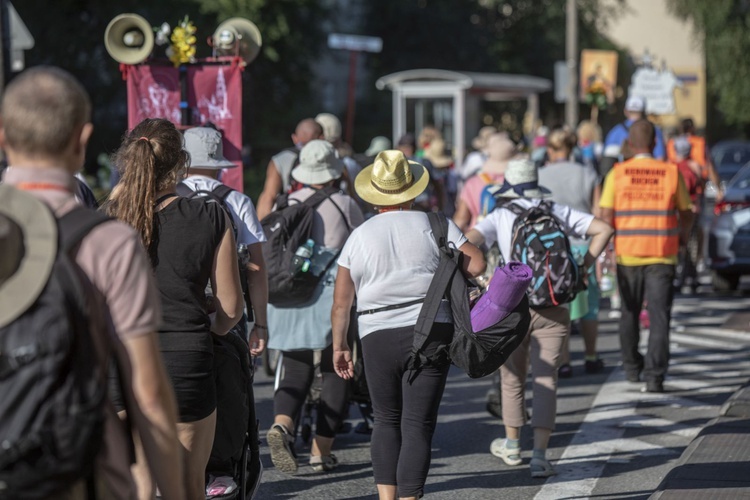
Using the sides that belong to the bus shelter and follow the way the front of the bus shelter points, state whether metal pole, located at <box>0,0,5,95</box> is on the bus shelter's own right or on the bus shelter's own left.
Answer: on the bus shelter's own right

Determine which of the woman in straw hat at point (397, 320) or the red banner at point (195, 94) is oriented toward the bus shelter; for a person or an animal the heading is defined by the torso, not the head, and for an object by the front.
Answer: the woman in straw hat

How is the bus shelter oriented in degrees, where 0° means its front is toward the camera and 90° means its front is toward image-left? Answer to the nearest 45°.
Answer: approximately 315°

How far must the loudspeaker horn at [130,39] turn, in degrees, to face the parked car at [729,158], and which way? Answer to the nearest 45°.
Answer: approximately 135° to its left

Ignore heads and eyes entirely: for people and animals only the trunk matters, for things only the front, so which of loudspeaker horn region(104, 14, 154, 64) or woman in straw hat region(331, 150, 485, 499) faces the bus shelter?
the woman in straw hat

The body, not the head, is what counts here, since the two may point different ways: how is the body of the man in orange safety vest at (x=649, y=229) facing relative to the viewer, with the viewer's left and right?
facing away from the viewer

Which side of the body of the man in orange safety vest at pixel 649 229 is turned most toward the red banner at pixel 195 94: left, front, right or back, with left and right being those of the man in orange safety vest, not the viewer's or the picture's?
left

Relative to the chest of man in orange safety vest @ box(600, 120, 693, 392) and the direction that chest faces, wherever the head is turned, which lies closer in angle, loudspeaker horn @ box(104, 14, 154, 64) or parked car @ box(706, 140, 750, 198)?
the parked car

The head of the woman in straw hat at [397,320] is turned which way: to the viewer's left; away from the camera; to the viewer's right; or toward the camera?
away from the camera

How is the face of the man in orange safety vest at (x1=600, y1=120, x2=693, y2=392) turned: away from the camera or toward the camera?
away from the camera
